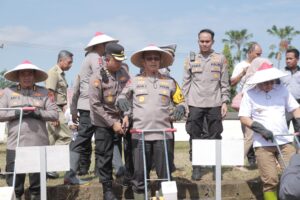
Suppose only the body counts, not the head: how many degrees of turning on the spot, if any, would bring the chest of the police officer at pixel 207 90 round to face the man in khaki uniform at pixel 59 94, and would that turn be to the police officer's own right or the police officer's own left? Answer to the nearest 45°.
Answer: approximately 90° to the police officer's own right

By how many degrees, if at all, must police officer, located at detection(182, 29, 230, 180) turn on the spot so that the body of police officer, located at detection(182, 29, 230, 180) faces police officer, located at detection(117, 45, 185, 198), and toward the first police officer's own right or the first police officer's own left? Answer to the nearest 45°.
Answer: approximately 45° to the first police officer's own right

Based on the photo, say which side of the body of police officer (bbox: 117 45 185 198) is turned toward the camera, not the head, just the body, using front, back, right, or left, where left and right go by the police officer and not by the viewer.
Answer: front

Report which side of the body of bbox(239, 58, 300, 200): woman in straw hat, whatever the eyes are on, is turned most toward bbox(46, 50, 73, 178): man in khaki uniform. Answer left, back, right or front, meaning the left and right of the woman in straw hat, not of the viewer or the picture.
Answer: right

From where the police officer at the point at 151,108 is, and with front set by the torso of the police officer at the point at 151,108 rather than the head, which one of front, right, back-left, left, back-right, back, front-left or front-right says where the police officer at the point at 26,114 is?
right

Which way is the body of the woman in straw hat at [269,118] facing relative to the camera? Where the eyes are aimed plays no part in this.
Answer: toward the camera

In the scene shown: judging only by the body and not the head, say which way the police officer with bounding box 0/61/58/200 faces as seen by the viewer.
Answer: toward the camera

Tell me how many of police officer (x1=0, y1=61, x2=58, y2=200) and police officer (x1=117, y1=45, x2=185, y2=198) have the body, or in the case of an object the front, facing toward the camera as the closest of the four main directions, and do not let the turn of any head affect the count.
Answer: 2

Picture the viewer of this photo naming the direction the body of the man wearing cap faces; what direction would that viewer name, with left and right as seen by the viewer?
facing the viewer and to the right of the viewer
